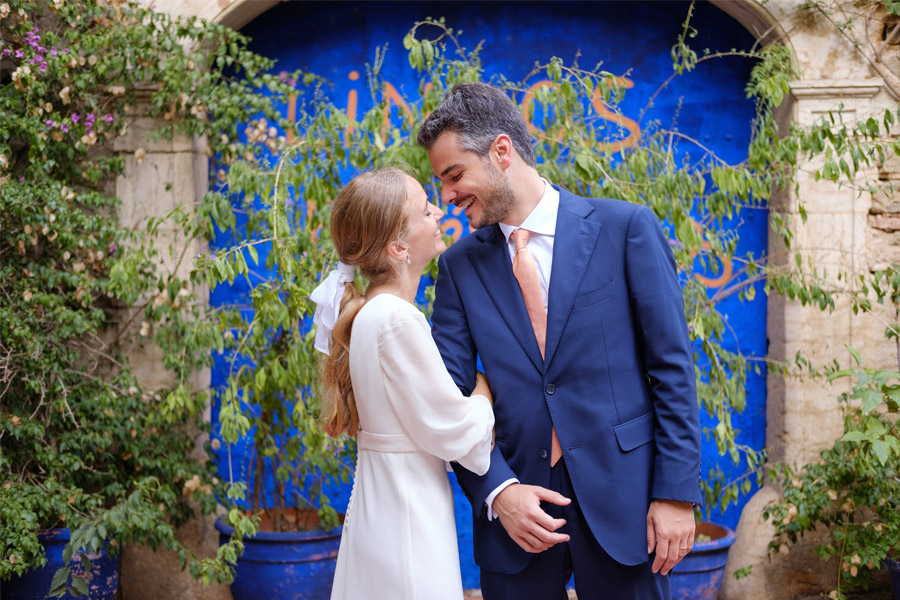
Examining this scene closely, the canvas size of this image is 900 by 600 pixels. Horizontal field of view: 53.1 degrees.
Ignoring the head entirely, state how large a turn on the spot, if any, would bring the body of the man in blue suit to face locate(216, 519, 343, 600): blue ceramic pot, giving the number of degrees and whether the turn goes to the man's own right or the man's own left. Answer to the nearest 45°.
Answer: approximately 90° to the man's own right

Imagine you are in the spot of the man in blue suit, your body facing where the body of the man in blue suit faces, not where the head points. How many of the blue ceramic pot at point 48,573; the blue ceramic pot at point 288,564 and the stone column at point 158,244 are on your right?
3

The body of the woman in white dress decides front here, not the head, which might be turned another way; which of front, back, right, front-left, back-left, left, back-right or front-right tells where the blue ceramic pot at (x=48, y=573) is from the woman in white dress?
back-left

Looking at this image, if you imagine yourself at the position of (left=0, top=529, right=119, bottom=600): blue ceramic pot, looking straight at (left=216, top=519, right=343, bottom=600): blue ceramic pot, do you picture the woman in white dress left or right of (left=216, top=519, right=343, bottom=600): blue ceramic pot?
right

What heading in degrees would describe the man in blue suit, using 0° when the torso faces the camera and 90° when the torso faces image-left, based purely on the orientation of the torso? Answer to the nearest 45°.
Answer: approximately 45°

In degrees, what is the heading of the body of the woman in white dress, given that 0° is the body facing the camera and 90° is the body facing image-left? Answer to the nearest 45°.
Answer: approximately 270°

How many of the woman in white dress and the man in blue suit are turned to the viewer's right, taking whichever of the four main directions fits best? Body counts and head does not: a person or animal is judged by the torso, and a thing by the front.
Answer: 1

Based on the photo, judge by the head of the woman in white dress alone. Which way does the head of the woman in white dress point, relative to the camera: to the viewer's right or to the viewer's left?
to the viewer's right

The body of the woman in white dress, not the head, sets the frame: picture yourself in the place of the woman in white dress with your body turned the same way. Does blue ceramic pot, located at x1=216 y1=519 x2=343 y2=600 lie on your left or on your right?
on your left
